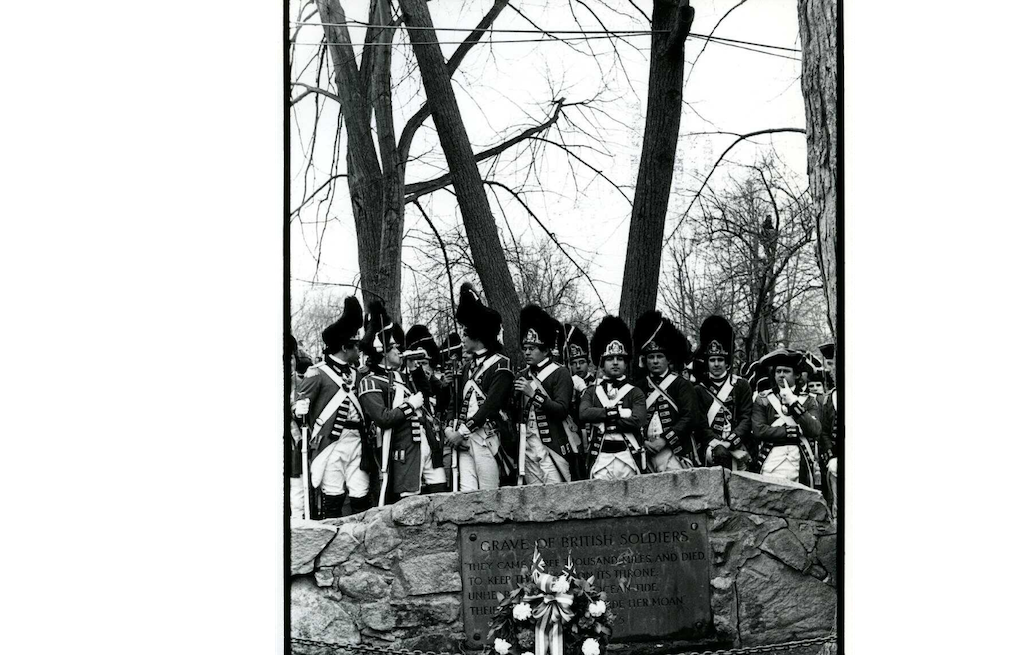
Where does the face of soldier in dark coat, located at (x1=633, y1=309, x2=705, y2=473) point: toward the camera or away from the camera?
toward the camera

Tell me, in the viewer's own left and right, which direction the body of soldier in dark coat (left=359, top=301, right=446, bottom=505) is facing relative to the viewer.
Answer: facing the viewer and to the right of the viewer

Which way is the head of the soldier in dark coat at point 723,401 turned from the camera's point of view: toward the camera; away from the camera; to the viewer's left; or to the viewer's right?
toward the camera

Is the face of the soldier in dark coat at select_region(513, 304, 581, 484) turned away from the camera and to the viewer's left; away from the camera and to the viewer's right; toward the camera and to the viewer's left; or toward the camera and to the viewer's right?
toward the camera and to the viewer's left

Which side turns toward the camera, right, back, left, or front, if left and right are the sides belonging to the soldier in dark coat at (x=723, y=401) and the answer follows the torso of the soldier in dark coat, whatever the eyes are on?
front

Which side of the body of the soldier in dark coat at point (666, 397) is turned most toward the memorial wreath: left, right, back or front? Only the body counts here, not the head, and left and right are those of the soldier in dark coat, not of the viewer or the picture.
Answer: front

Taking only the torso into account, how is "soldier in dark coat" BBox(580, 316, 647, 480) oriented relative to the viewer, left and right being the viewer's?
facing the viewer

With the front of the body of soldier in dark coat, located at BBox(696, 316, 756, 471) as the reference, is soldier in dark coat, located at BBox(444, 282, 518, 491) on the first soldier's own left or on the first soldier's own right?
on the first soldier's own right

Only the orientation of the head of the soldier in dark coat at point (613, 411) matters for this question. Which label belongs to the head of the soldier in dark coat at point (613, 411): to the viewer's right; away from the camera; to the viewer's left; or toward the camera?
toward the camera

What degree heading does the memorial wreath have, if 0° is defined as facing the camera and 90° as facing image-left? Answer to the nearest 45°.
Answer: approximately 0°

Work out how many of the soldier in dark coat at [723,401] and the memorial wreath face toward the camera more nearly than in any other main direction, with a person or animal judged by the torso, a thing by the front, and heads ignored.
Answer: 2

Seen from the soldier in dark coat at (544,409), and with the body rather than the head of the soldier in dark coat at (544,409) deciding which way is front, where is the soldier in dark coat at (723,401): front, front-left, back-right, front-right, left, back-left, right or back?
back-left

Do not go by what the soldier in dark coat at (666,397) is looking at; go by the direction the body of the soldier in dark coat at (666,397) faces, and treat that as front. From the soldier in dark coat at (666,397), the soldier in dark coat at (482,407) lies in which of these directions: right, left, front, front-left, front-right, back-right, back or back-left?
front-right

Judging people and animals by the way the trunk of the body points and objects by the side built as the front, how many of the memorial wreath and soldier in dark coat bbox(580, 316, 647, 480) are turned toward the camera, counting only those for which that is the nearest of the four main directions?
2

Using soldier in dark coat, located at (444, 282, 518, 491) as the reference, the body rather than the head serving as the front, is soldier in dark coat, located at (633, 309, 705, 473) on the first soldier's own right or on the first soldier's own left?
on the first soldier's own left
